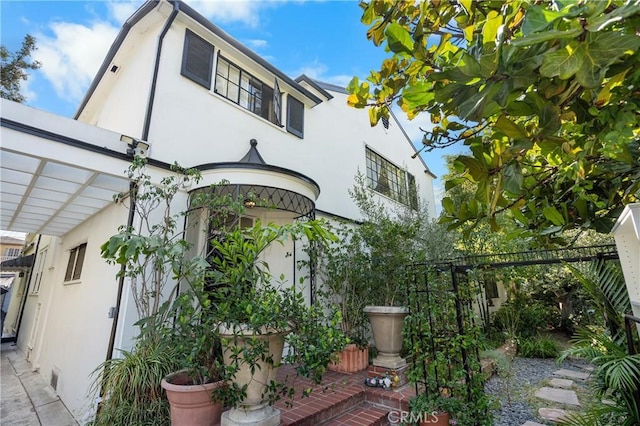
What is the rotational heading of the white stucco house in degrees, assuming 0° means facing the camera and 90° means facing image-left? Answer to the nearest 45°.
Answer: approximately 315°

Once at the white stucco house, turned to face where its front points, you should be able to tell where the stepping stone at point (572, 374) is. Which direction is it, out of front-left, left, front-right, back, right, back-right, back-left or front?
front-left

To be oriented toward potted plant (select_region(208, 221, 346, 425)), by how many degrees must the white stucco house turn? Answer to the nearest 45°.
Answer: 0° — it already faces it

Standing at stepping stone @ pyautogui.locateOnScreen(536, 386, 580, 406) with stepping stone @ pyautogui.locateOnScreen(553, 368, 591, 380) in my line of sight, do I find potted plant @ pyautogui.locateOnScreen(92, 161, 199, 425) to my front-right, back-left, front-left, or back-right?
back-left

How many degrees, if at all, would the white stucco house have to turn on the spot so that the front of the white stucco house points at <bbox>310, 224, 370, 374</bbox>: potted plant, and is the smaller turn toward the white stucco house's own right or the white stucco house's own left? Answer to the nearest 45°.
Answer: approximately 45° to the white stucco house's own left

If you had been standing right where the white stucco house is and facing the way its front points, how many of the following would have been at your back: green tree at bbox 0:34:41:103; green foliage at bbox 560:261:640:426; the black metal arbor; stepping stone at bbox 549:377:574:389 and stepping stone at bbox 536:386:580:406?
1

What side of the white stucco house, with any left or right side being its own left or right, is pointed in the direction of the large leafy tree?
front

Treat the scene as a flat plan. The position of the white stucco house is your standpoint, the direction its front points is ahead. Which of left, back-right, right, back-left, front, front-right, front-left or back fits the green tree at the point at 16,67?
back

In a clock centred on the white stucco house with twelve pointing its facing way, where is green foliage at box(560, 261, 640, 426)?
The green foliage is roughly at 12 o'clock from the white stucco house.

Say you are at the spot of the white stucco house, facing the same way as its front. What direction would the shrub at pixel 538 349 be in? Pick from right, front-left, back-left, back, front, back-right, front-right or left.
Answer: front-left

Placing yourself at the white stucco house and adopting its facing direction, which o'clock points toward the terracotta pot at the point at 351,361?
The terracotta pot is roughly at 11 o'clock from the white stucco house.

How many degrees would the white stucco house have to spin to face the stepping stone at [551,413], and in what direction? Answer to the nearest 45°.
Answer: approximately 45° to its left

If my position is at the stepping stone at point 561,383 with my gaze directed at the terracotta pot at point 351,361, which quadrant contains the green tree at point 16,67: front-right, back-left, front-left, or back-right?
front-right

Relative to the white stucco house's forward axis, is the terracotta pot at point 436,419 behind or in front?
in front

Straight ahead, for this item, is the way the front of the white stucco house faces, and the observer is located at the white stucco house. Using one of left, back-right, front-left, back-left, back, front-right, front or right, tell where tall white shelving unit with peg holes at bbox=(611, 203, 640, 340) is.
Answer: front
